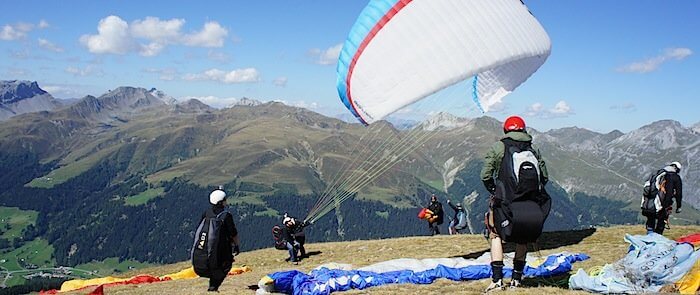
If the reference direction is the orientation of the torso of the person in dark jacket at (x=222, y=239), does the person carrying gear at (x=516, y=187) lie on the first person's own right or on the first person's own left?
on the first person's own right

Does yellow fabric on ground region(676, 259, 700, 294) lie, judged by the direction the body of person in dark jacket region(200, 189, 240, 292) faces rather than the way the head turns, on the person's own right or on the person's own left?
on the person's own right

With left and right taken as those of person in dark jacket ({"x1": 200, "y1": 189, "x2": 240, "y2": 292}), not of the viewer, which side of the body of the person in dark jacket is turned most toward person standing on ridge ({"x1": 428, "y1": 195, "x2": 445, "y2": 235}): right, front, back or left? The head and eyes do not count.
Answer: front

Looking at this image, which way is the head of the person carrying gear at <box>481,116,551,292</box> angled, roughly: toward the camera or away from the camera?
away from the camera

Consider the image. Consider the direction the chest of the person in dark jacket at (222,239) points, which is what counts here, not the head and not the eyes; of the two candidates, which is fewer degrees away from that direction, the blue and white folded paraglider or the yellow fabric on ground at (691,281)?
the blue and white folded paraglider

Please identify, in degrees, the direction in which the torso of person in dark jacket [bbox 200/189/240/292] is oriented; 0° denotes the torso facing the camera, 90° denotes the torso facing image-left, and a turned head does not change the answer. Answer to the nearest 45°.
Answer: approximately 225°

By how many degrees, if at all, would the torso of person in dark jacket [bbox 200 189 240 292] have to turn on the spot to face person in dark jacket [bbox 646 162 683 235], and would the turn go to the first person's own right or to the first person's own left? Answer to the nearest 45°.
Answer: approximately 45° to the first person's own right

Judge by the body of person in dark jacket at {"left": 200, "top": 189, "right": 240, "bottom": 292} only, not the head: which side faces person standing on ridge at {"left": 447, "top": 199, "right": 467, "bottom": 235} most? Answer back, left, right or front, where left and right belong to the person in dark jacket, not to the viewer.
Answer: front

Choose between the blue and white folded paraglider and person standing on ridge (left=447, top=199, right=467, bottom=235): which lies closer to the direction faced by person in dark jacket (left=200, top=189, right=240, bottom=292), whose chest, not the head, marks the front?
the person standing on ridge
